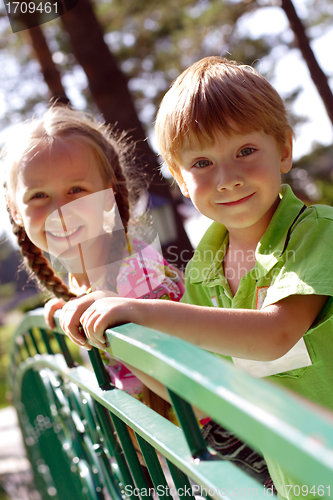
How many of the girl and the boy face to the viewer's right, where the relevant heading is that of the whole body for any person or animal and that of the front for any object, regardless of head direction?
0

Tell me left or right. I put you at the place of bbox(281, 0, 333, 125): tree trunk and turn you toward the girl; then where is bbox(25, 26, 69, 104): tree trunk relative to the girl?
right

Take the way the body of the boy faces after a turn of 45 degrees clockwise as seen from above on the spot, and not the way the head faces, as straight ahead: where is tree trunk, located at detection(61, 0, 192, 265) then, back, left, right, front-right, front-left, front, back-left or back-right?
right

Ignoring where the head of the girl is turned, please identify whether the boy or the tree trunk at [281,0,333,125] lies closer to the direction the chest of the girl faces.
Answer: the boy

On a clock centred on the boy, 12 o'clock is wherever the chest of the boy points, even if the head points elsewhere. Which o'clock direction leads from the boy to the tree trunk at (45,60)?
The tree trunk is roughly at 4 o'clock from the boy.

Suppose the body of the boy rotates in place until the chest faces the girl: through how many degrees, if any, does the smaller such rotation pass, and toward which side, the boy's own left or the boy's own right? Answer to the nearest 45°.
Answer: approximately 90° to the boy's own right

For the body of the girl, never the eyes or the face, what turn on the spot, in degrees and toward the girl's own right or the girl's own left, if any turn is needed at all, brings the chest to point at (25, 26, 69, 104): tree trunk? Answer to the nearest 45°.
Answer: approximately 135° to the girl's own right

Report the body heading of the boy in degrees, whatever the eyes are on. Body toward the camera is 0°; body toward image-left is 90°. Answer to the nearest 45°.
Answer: approximately 45°

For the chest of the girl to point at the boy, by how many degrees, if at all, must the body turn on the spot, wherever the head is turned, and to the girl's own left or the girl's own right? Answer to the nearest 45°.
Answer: approximately 90° to the girl's own left

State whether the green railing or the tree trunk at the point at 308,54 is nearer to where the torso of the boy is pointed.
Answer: the green railing
